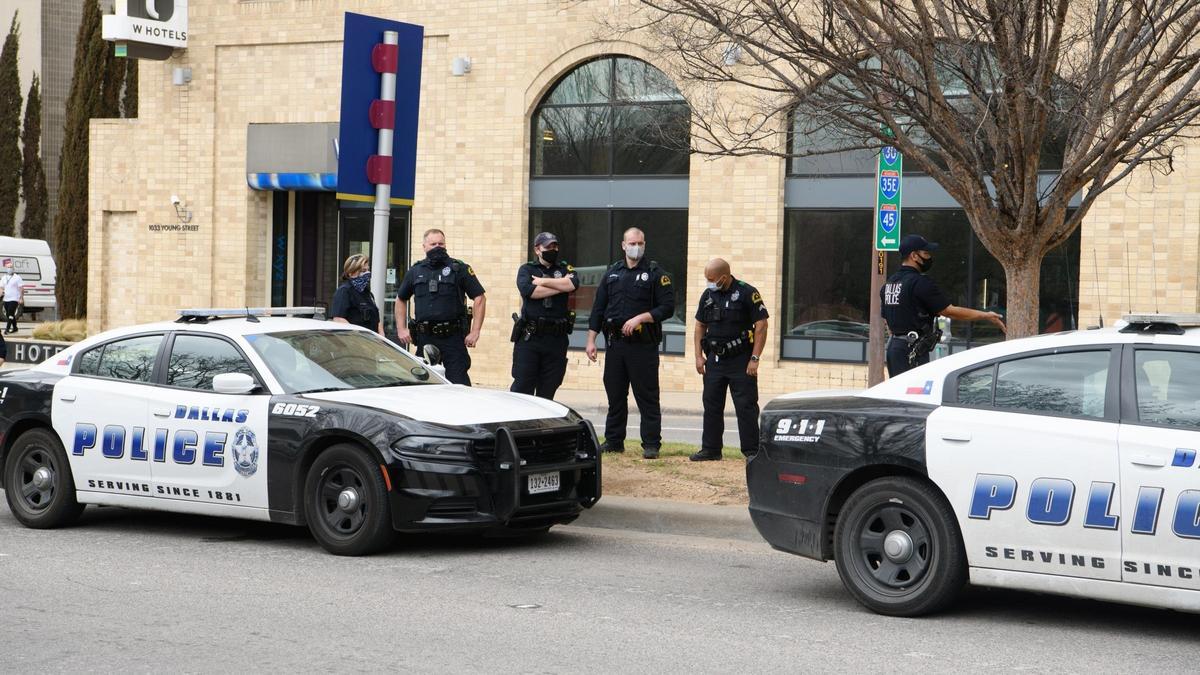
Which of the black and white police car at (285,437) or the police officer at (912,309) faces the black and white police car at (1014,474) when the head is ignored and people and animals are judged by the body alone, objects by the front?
the black and white police car at (285,437)

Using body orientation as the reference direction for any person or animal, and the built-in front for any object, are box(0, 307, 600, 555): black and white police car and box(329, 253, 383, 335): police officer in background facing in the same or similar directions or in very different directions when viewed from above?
same or similar directions

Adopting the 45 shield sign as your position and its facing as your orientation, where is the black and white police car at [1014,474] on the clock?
The black and white police car is roughly at 12 o'clock from the 45 shield sign.

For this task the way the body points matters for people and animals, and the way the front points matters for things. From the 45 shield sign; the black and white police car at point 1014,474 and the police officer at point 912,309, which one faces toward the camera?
the 45 shield sign

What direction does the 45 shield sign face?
toward the camera

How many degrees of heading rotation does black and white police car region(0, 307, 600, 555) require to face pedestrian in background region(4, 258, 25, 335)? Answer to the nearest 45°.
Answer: approximately 135° to its left

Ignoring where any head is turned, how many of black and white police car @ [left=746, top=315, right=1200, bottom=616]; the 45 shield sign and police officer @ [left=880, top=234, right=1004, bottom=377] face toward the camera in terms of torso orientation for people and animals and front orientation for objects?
1

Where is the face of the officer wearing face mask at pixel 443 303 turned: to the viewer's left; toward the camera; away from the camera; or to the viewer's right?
toward the camera

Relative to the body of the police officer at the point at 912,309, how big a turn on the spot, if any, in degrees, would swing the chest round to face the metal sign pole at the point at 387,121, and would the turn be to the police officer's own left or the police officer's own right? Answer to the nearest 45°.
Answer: approximately 135° to the police officer's own left
